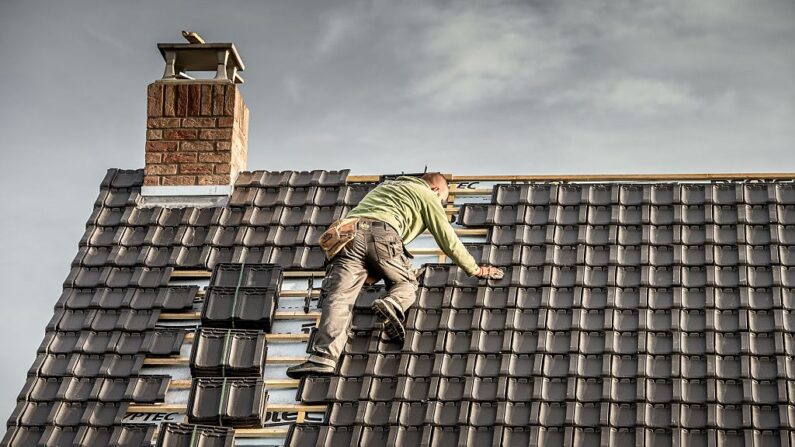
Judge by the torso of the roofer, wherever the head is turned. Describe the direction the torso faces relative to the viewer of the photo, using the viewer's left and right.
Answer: facing away from the viewer and to the right of the viewer

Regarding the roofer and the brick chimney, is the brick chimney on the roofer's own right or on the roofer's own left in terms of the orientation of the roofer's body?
on the roofer's own left
